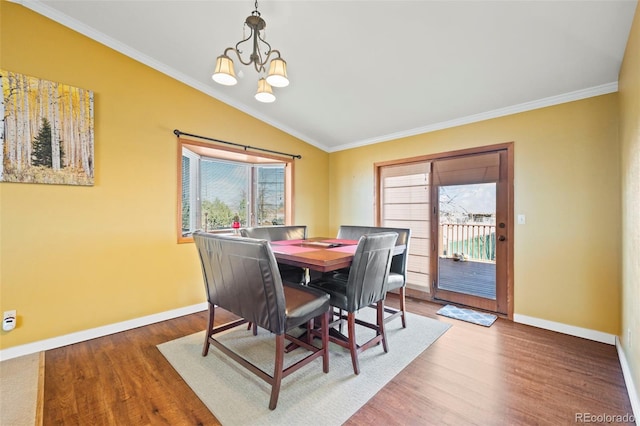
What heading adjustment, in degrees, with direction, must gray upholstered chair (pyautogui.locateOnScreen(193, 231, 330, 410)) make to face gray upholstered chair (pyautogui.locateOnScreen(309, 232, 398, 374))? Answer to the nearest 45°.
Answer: approximately 45° to its right

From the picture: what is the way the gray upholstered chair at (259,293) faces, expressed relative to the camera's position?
facing away from the viewer and to the right of the viewer

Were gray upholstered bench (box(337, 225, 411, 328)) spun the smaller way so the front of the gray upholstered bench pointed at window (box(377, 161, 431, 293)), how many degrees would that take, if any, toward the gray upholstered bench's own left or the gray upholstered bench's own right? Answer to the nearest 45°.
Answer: approximately 135° to the gray upholstered bench's own right

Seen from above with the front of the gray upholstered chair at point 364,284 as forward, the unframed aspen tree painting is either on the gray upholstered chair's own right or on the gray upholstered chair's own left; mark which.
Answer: on the gray upholstered chair's own left

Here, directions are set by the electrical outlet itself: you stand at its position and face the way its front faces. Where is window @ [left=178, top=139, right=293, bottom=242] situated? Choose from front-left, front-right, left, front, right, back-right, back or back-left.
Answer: left

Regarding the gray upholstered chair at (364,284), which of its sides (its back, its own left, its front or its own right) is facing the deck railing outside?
right

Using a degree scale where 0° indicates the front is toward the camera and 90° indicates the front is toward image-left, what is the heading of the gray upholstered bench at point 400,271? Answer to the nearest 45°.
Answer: approximately 45°

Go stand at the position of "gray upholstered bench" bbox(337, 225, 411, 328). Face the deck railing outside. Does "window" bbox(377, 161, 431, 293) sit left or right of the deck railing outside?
left

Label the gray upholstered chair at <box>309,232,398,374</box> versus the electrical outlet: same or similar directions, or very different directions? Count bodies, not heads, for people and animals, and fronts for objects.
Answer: very different directions

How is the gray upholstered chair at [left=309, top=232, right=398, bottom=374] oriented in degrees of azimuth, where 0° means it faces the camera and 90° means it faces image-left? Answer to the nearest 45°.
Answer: approximately 135°

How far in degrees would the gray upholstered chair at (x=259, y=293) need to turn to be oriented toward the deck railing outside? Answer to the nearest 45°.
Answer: approximately 45° to its right

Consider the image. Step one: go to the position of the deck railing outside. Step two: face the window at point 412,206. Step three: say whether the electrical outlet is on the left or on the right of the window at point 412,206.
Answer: right
